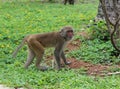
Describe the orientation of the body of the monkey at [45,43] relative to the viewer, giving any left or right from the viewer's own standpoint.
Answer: facing to the right of the viewer
